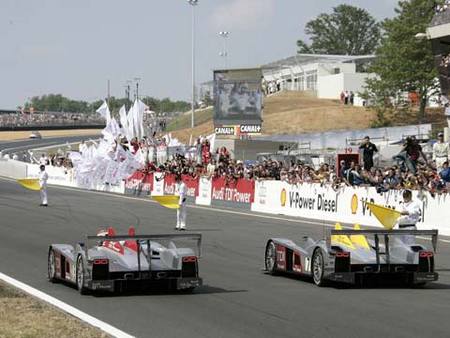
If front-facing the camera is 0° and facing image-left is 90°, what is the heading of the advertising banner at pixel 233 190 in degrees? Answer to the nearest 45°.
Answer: approximately 45°

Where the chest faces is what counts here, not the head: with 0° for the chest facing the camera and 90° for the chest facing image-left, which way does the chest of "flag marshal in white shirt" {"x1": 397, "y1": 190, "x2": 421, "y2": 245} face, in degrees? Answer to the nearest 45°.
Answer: approximately 45°

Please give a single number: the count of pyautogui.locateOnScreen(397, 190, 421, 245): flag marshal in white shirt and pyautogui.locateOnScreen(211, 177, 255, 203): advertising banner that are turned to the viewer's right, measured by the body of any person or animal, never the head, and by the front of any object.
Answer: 0

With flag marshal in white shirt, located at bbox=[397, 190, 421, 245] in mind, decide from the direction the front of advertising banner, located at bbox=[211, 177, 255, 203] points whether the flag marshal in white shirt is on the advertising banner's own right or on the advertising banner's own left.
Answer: on the advertising banner's own left

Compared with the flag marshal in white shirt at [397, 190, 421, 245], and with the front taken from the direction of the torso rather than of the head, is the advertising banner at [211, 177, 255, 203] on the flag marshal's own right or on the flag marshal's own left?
on the flag marshal's own right

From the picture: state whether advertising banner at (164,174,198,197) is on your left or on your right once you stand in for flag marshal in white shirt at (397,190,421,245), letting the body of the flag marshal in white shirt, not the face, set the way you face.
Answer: on your right

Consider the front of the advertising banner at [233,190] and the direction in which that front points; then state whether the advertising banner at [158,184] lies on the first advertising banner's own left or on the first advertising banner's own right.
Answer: on the first advertising banner's own right

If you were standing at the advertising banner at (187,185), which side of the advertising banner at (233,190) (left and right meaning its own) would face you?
right
